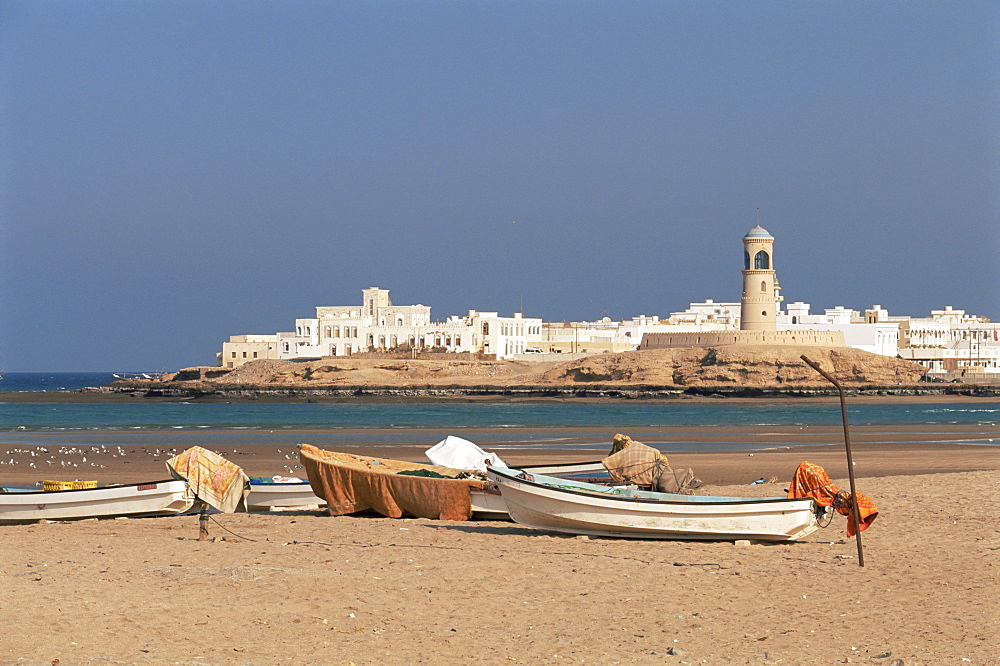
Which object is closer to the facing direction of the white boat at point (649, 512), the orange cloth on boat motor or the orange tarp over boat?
the orange tarp over boat

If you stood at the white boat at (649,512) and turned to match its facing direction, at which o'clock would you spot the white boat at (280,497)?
the white boat at (280,497) is roughly at 1 o'clock from the white boat at (649,512).

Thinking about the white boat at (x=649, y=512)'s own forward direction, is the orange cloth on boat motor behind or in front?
behind

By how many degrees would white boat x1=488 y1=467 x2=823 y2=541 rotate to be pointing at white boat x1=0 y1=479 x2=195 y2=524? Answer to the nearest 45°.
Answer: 0° — it already faces it

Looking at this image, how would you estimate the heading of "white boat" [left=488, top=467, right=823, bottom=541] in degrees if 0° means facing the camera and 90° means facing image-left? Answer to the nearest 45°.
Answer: approximately 90°

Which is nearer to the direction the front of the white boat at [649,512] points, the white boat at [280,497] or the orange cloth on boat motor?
the white boat
